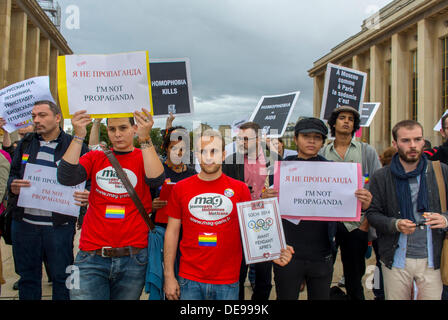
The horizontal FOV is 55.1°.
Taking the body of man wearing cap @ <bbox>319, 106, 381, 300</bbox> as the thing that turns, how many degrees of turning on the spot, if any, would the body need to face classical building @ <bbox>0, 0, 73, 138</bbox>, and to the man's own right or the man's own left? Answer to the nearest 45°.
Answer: approximately 135° to the man's own right

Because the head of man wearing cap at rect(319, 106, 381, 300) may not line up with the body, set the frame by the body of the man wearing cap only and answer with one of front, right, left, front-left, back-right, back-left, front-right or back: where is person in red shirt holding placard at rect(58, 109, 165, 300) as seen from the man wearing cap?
front-right

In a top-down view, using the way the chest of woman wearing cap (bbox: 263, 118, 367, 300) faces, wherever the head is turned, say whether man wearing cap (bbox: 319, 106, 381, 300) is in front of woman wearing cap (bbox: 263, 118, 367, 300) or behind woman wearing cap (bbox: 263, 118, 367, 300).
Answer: behind

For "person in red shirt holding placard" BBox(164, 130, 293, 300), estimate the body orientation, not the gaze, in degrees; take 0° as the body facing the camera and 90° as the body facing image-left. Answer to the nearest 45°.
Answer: approximately 0°

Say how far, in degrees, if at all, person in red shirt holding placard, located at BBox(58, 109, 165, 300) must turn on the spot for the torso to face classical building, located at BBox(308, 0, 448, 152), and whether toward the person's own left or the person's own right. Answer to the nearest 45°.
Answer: approximately 135° to the person's own left

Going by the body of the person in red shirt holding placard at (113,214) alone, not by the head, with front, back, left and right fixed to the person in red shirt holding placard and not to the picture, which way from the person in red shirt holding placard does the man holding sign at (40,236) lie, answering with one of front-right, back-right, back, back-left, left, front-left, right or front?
back-right

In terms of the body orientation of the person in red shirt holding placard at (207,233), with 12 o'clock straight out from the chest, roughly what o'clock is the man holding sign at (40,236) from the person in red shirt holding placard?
The man holding sign is roughly at 4 o'clock from the person in red shirt holding placard.

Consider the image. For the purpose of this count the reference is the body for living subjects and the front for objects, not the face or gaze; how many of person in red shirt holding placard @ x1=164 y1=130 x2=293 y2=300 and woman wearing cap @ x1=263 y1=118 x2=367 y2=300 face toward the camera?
2

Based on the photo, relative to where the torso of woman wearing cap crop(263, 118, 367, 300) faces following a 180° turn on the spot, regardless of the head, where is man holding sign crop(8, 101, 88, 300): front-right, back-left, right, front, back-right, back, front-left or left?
left

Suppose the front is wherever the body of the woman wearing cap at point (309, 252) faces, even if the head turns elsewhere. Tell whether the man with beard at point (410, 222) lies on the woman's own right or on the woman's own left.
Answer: on the woman's own left

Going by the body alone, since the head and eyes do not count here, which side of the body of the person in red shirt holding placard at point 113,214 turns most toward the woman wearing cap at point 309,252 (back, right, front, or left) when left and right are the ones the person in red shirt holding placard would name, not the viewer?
left
